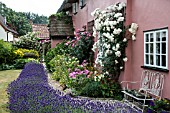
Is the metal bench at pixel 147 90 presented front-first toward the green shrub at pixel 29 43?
no

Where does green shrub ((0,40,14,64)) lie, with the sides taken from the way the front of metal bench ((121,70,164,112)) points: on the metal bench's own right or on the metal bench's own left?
on the metal bench's own right

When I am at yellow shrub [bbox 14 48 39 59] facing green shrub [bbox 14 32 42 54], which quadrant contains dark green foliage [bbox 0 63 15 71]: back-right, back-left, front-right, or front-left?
back-left

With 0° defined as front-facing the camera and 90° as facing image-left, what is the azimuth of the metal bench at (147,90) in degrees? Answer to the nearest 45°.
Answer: approximately 45°

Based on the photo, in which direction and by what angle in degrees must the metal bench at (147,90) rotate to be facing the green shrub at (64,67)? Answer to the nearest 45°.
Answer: approximately 90° to its right

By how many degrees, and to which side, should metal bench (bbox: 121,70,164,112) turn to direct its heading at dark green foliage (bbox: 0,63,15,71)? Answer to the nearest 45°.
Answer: approximately 90° to its right

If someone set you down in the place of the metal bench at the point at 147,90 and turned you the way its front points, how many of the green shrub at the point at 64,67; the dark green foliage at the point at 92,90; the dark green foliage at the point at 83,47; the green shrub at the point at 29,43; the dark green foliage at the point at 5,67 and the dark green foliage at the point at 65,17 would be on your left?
0

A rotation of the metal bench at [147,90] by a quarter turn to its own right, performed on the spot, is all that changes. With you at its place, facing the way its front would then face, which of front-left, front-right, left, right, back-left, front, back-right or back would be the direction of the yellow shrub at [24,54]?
front

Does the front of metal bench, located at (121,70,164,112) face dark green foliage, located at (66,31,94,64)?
no
